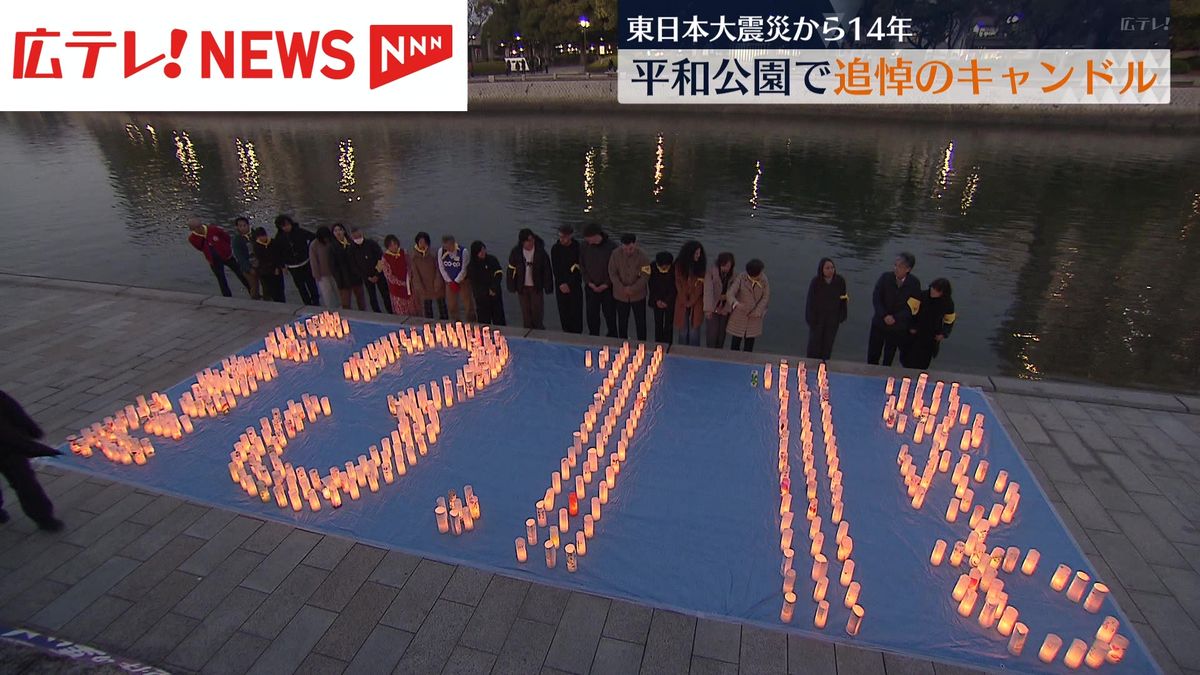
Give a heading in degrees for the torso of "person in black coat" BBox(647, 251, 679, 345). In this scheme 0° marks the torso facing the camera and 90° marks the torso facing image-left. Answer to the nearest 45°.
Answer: approximately 0°

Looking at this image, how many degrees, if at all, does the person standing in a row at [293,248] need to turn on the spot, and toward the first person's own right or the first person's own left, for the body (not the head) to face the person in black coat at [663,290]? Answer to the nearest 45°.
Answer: approximately 45° to the first person's own left

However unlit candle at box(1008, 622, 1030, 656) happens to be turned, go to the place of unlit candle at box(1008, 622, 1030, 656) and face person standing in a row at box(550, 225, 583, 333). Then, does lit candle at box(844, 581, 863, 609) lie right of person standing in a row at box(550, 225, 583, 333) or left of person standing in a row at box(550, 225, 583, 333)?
left

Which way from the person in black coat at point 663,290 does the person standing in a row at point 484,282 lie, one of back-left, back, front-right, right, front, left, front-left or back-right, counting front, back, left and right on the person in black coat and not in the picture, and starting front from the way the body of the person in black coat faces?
right

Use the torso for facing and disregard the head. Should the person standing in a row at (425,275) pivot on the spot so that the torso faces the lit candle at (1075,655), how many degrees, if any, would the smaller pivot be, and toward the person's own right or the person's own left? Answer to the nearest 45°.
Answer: approximately 45° to the person's own left

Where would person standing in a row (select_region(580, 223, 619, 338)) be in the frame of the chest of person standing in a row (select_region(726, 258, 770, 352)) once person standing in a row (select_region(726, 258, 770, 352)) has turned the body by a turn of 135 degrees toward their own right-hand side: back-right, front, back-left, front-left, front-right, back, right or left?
front-left
